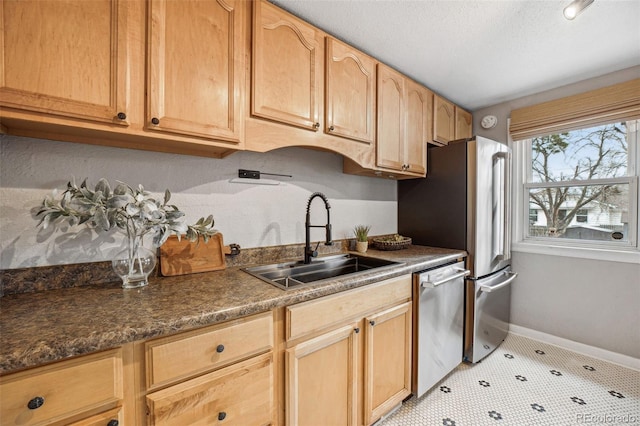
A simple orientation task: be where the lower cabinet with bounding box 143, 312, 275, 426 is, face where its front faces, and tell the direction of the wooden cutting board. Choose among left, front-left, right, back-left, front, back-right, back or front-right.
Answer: back-left

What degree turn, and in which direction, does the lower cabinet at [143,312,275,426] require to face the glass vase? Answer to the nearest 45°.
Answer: approximately 180°

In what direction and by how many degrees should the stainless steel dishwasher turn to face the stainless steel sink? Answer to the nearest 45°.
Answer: approximately 90° to its right

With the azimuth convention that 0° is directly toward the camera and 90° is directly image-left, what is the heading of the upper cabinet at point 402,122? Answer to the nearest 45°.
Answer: approximately 315°

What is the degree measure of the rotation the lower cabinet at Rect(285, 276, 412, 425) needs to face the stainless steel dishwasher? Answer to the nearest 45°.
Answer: approximately 90° to its left

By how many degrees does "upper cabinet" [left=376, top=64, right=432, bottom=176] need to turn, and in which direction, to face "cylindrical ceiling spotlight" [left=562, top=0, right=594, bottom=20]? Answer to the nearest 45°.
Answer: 0° — it already faces it

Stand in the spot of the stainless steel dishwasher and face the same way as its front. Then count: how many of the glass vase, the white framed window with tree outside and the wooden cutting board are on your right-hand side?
2

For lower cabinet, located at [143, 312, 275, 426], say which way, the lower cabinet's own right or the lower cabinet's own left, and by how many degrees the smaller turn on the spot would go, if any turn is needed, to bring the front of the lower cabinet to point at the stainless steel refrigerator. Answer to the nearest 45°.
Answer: approximately 45° to the lower cabinet's own left

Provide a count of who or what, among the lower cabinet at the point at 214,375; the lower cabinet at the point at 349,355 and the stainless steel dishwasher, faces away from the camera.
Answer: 0
